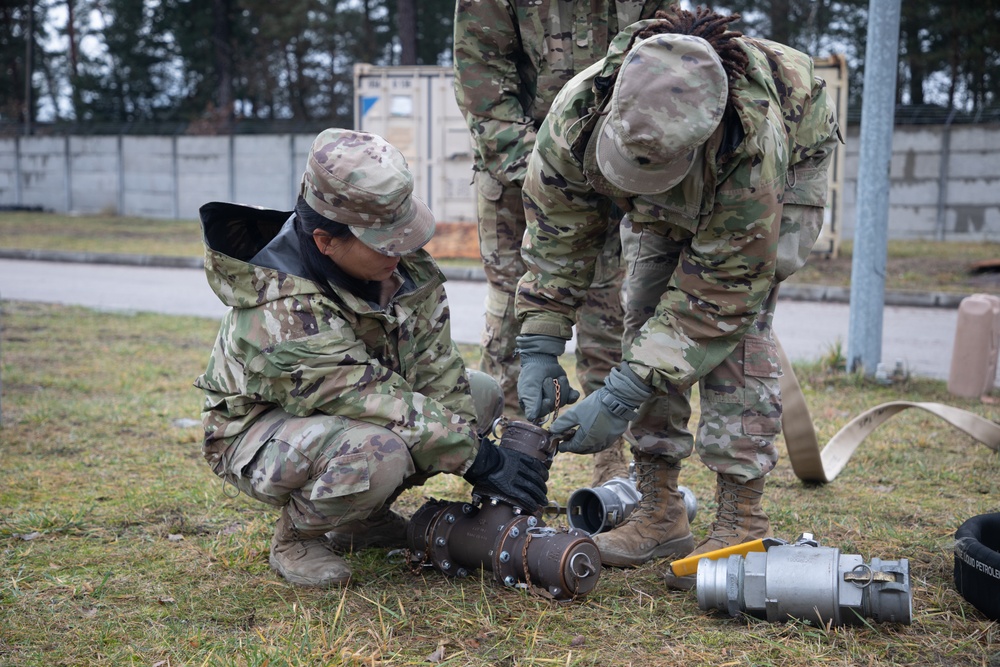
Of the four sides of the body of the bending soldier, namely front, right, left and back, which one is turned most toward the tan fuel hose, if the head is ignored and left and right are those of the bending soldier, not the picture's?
back

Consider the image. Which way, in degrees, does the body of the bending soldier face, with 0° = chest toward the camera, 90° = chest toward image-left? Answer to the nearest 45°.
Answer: approximately 45°

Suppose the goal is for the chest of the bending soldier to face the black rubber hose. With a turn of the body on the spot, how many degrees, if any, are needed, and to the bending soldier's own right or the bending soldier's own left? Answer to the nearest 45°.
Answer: approximately 135° to the bending soldier's own left

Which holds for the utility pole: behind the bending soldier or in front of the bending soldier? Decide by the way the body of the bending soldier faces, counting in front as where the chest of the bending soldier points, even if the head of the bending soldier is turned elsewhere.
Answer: behind

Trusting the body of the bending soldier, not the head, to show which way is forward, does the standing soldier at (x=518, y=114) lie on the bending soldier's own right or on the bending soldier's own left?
on the bending soldier's own right

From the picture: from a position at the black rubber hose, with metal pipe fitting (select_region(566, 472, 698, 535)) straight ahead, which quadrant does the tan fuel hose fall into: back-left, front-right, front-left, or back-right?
front-right

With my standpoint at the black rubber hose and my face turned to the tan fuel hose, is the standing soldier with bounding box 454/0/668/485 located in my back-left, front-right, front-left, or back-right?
front-left

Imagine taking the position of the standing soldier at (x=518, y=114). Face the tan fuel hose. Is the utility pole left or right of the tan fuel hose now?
left

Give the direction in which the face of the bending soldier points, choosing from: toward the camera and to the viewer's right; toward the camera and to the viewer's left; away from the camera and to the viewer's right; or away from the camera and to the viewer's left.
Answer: toward the camera and to the viewer's left

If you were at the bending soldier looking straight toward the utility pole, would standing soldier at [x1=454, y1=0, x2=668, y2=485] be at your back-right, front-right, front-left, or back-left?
front-left
